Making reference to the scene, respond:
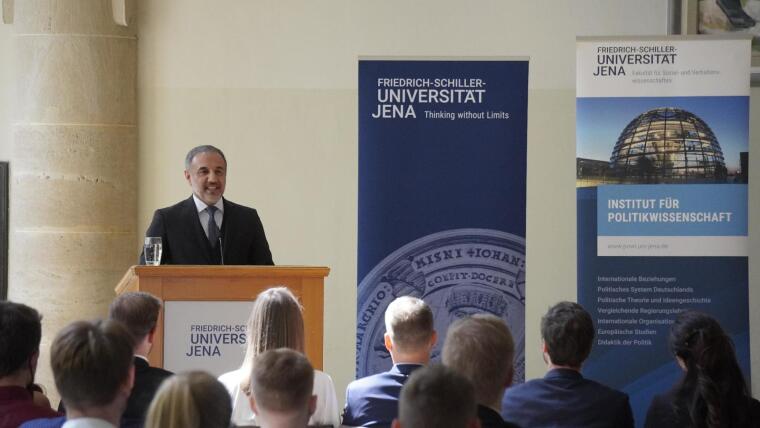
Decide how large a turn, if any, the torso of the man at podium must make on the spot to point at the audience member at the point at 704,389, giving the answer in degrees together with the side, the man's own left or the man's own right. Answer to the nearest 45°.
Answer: approximately 45° to the man's own left

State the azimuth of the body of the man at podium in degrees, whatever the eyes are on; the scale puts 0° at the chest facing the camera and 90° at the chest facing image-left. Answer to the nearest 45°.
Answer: approximately 0°

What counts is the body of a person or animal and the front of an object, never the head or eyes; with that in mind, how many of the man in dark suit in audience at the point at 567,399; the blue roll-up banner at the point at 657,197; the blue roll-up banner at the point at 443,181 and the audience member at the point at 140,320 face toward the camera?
2

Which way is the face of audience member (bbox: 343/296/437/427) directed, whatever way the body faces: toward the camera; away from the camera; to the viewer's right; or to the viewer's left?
away from the camera

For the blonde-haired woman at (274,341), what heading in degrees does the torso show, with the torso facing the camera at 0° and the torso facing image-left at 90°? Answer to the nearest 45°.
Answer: approximately 180°

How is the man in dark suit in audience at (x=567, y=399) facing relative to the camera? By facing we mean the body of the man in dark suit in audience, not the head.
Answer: away from the camera

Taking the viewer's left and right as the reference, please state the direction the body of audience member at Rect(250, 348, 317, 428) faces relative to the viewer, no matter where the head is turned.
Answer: facing away from the viewer

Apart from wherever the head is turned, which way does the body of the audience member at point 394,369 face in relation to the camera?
away from the camera

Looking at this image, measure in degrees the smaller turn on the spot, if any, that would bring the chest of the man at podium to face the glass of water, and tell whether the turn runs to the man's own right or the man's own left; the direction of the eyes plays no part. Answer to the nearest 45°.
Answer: approximately 45° to the man's own right
